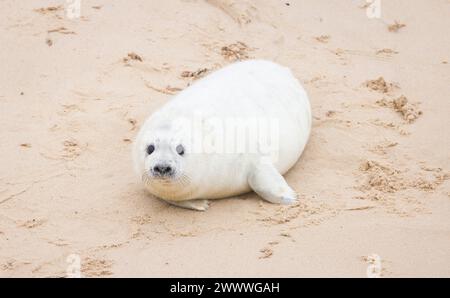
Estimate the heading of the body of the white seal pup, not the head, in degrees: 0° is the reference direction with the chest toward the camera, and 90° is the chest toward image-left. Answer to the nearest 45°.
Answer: approximately 45°
